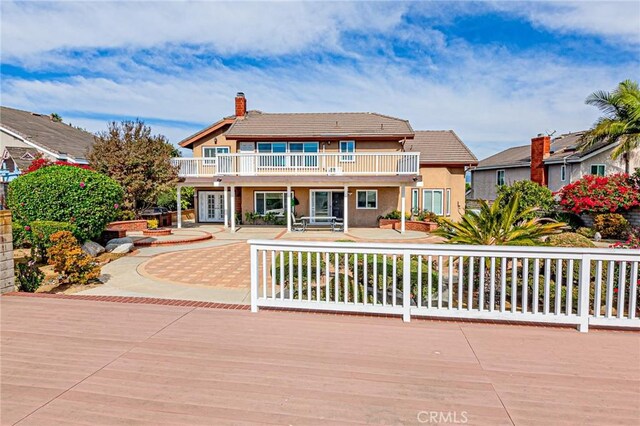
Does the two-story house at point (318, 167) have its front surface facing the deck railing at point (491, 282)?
yes

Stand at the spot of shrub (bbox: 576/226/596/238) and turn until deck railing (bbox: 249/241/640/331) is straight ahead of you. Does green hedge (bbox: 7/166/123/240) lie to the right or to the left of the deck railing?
right

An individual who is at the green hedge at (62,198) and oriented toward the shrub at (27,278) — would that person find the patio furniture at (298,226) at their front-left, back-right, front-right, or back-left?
back-left

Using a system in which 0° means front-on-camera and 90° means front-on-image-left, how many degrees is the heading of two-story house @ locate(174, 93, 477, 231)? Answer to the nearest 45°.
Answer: approximately 0°

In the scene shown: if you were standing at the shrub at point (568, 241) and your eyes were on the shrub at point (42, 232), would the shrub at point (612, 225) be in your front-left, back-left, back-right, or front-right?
back-right

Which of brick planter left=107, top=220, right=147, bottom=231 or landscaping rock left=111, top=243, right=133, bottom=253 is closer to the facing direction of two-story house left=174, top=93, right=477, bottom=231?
the landscaping rock

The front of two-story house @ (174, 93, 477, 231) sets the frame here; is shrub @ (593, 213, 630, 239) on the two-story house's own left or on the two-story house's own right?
on the two-story house's own left

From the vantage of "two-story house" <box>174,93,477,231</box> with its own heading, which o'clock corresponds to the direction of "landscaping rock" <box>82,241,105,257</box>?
The landscaping rock is roughly at 1 o'clock from the two-story house.

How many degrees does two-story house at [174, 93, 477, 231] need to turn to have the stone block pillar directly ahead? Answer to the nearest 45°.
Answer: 0° — it already faces it

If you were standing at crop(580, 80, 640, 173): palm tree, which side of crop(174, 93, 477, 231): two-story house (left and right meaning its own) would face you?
left

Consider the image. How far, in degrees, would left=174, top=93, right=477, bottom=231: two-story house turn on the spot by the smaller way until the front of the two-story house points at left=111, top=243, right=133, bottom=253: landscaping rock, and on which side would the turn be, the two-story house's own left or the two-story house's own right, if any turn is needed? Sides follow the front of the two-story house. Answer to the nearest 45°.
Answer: approximately 45° to the two-story house's own right

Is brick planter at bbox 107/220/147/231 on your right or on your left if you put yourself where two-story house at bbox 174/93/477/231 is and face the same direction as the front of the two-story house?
on your right

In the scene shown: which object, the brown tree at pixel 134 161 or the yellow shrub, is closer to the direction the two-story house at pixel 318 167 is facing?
the yellow shrub

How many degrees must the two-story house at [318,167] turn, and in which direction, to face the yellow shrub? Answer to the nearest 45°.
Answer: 0° — it already faces it

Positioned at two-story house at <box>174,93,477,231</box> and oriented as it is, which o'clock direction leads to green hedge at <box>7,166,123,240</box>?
The green hedge is roughly at 1 o'clock from the two-story house.
